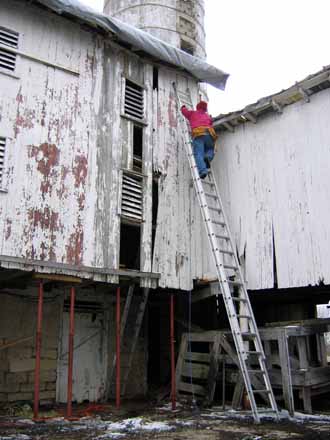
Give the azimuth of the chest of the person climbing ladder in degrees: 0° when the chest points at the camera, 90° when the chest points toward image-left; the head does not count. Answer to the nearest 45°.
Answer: approximately 180°
